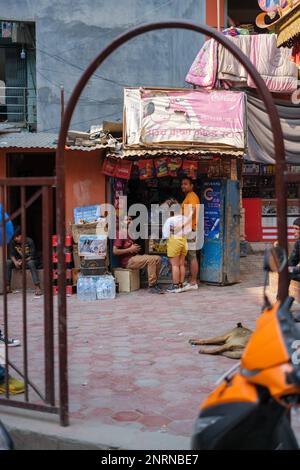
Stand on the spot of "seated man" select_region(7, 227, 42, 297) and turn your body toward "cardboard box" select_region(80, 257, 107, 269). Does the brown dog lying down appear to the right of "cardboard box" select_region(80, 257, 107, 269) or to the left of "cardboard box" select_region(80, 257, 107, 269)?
right

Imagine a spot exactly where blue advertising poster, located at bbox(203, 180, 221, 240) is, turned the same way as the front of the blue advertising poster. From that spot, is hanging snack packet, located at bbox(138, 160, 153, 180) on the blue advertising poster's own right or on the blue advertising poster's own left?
on the blue advertising poster's own right

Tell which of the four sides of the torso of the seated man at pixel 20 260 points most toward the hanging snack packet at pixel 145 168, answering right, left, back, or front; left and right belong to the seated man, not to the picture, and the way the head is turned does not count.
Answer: left

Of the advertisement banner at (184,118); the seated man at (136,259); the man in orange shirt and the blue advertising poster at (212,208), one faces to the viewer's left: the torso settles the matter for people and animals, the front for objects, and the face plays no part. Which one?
the man in orange shirt

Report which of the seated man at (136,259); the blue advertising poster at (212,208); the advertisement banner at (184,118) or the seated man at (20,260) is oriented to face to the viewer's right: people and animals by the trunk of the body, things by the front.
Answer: the seated man at (136,259)
